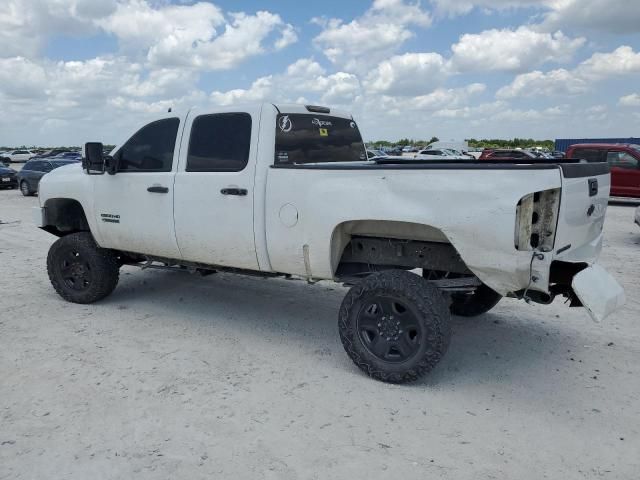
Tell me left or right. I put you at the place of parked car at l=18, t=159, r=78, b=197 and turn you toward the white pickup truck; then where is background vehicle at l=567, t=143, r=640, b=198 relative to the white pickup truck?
left

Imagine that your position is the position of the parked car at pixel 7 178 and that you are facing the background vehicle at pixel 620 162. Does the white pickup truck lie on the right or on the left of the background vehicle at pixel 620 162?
right

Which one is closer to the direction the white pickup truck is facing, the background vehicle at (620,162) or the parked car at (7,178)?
the parked car

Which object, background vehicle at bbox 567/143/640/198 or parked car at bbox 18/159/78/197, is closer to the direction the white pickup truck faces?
the parked car

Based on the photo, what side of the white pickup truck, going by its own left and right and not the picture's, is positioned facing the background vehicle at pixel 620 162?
right

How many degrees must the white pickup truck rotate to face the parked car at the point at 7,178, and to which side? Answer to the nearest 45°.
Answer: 0° — it already faces it

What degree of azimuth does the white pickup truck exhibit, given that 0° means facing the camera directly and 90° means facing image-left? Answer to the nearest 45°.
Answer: approximately 135°

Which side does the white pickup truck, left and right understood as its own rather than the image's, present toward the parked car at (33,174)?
front
